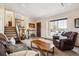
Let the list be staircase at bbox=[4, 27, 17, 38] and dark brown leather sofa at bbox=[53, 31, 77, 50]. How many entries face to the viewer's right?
0

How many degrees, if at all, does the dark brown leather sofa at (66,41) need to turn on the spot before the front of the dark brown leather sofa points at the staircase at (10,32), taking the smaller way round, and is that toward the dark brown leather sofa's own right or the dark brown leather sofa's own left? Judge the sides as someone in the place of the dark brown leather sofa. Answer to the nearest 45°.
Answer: approximately 45° to the dark brown leather sofa's own right

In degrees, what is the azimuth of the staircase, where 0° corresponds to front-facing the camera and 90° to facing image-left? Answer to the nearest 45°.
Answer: approximately 0°

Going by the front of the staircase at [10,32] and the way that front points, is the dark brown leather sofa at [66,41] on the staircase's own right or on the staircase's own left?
on the staircase's own left

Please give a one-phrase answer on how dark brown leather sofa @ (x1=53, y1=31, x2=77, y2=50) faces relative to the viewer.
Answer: facing the viewer and to the left of the viewer

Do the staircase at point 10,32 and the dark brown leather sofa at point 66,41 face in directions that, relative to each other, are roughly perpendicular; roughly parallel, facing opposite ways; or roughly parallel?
roughly perpendicular
